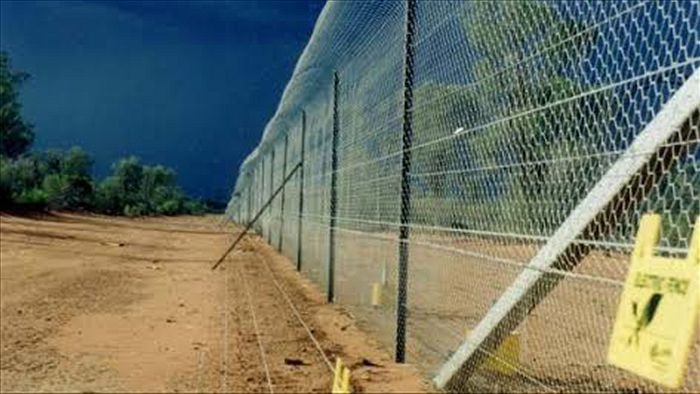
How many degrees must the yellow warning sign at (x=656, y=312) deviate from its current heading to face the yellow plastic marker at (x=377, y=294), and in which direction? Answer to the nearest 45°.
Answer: approximately 90° to its right

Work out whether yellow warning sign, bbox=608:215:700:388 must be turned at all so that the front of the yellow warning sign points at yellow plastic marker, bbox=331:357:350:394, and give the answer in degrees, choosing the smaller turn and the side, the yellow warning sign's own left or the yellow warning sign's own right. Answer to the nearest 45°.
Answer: approximately 90° to the yellow warning sign's own right

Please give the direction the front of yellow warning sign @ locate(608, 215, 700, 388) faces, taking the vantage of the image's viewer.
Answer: facing the viewer and to the left of the viewer

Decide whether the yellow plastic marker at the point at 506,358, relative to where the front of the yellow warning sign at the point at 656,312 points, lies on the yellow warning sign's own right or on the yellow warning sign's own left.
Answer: on the yellow warning sign's own right
